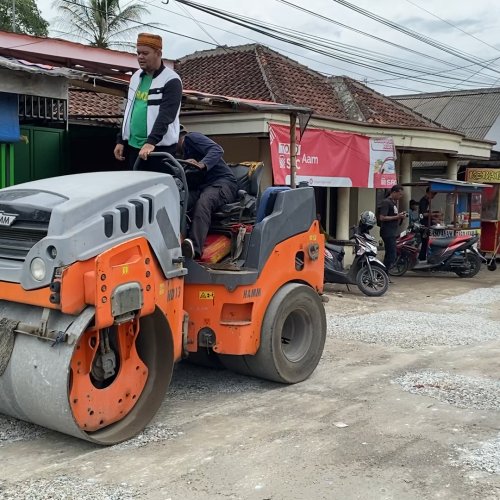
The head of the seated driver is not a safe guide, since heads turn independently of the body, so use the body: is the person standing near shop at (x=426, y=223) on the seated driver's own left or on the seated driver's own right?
on the seated driver's own right

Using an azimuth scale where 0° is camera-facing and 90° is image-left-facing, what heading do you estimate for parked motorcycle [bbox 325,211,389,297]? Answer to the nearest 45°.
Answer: approximately 315°

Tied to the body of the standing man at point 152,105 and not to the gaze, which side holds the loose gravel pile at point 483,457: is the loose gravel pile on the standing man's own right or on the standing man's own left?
on the standing man's own left

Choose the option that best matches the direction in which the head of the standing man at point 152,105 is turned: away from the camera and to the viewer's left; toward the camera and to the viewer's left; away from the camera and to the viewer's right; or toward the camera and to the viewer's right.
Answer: toward the camera and to the viewer's left

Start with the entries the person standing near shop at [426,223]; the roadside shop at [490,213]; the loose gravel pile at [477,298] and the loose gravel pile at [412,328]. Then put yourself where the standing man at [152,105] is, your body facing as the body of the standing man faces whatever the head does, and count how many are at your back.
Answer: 4

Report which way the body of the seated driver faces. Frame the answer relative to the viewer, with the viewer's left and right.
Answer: facing to the left of the viewer

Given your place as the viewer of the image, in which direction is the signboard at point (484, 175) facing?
facing the viewer

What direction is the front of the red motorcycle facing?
to the viewer's left

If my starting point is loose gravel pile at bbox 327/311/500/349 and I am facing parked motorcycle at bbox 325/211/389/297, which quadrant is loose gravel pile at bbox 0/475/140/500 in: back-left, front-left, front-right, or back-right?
back-left

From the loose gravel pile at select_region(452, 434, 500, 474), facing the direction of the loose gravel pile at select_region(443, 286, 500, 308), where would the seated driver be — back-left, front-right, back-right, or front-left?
front-left

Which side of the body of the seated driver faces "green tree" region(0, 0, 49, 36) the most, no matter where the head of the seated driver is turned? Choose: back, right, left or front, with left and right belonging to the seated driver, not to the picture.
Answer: right
